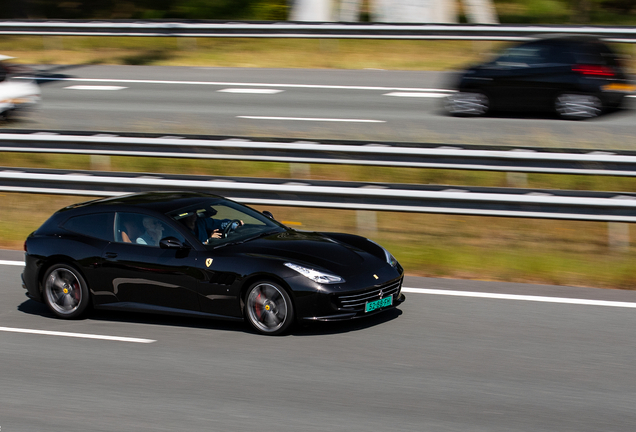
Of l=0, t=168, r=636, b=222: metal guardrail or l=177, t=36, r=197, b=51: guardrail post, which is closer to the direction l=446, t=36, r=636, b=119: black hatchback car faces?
the guardrail post

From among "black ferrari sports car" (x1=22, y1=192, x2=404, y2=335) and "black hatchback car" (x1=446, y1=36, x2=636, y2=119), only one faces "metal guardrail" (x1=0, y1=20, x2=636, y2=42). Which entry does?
the black hatchback car

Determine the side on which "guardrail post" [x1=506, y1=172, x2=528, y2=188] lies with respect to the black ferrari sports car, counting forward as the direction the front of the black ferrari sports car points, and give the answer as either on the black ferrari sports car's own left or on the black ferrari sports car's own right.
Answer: on the black ferrari sports car's own left

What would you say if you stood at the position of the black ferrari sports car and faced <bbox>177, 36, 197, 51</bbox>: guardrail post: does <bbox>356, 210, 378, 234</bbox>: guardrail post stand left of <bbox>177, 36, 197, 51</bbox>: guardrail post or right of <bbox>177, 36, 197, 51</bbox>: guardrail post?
right

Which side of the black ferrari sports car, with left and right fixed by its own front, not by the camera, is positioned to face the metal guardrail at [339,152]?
left

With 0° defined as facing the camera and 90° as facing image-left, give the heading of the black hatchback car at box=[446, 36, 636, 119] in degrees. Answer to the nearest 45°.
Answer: approximately 135°

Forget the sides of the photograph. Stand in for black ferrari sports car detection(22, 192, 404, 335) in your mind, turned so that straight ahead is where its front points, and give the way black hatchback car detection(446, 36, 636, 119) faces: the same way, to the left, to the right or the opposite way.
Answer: the opposite way
